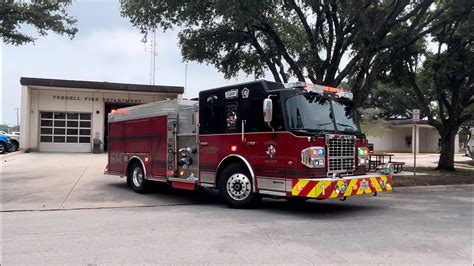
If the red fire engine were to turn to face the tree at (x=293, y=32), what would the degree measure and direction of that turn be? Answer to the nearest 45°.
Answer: approximately 135° to its left

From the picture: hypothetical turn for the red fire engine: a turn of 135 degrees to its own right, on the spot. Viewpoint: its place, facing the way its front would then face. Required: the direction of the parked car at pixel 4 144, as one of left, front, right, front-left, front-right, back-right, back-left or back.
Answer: front-right

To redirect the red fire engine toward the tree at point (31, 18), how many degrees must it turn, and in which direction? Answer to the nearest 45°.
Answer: approximately 180°

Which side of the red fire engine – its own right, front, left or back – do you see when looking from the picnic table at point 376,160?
left

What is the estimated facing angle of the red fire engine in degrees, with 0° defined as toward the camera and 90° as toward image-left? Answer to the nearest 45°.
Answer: approximately 315°

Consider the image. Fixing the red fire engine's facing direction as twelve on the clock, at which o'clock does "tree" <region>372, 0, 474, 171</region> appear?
The tree is roughly at 9 o'clock from the red fire engine.
